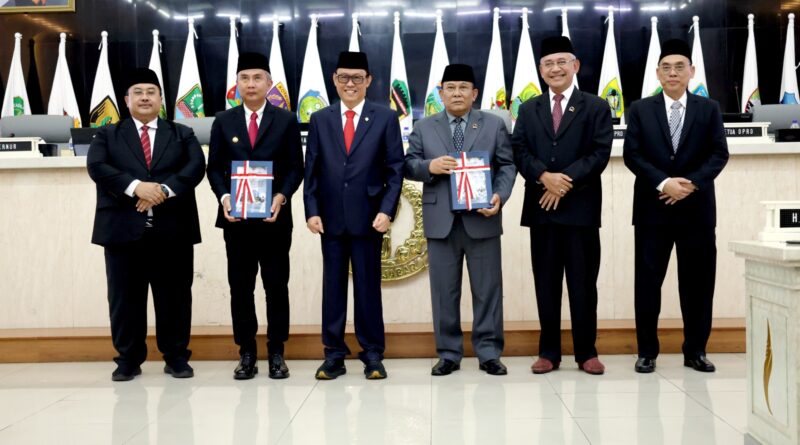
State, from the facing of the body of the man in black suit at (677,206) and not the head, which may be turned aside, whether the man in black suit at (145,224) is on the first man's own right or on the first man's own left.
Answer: on the first man's own right

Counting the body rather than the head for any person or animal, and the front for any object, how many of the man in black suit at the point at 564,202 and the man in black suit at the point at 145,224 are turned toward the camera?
2

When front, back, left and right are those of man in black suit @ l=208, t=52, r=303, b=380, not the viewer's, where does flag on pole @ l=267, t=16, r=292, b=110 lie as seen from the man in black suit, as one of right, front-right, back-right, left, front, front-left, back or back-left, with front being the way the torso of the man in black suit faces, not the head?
back

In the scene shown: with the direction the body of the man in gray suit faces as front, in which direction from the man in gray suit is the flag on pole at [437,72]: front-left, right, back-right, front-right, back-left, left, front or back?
back

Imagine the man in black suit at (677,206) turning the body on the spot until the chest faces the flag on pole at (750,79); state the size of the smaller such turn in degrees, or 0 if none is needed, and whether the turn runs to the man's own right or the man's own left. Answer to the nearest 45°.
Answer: approximately 180°

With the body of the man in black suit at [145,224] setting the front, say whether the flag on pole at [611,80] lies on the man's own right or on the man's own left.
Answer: on the man's own left

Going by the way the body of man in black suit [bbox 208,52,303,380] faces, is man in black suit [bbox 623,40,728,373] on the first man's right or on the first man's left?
on the first man's left

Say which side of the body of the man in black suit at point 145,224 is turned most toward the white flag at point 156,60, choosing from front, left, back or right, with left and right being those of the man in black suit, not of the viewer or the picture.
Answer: back

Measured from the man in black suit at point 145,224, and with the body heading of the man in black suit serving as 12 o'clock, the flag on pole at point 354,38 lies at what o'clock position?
The flag on pole is roughly at 7 o'clock from the man in black suit.

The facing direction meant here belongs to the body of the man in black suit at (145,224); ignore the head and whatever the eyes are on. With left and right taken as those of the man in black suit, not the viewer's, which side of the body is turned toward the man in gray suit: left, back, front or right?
left
